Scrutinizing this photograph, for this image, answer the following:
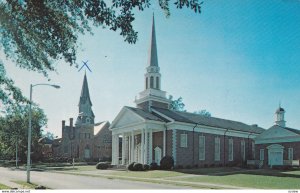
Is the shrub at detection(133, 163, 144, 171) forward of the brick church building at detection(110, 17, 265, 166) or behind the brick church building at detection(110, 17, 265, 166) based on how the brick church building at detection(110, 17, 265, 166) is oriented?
forward

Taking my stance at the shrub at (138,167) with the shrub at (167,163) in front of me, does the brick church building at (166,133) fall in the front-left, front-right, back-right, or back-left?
front-left

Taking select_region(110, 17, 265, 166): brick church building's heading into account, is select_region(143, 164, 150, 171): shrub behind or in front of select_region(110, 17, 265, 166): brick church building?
in front

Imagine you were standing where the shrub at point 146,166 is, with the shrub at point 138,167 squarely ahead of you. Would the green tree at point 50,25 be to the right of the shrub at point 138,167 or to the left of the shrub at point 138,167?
left

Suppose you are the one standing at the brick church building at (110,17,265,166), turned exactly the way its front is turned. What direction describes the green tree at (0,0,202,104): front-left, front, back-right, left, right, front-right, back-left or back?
front-left

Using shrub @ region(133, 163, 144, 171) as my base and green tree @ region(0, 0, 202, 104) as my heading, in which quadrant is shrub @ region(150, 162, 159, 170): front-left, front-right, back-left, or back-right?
back-left

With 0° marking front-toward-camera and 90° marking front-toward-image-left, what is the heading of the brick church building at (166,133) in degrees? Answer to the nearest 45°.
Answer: approximately 45°

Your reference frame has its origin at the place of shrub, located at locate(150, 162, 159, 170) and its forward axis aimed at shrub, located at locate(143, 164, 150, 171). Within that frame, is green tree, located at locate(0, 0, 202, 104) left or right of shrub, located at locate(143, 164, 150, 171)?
left

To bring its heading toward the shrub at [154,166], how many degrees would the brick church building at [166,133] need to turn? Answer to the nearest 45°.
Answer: approximately 45° to its left
